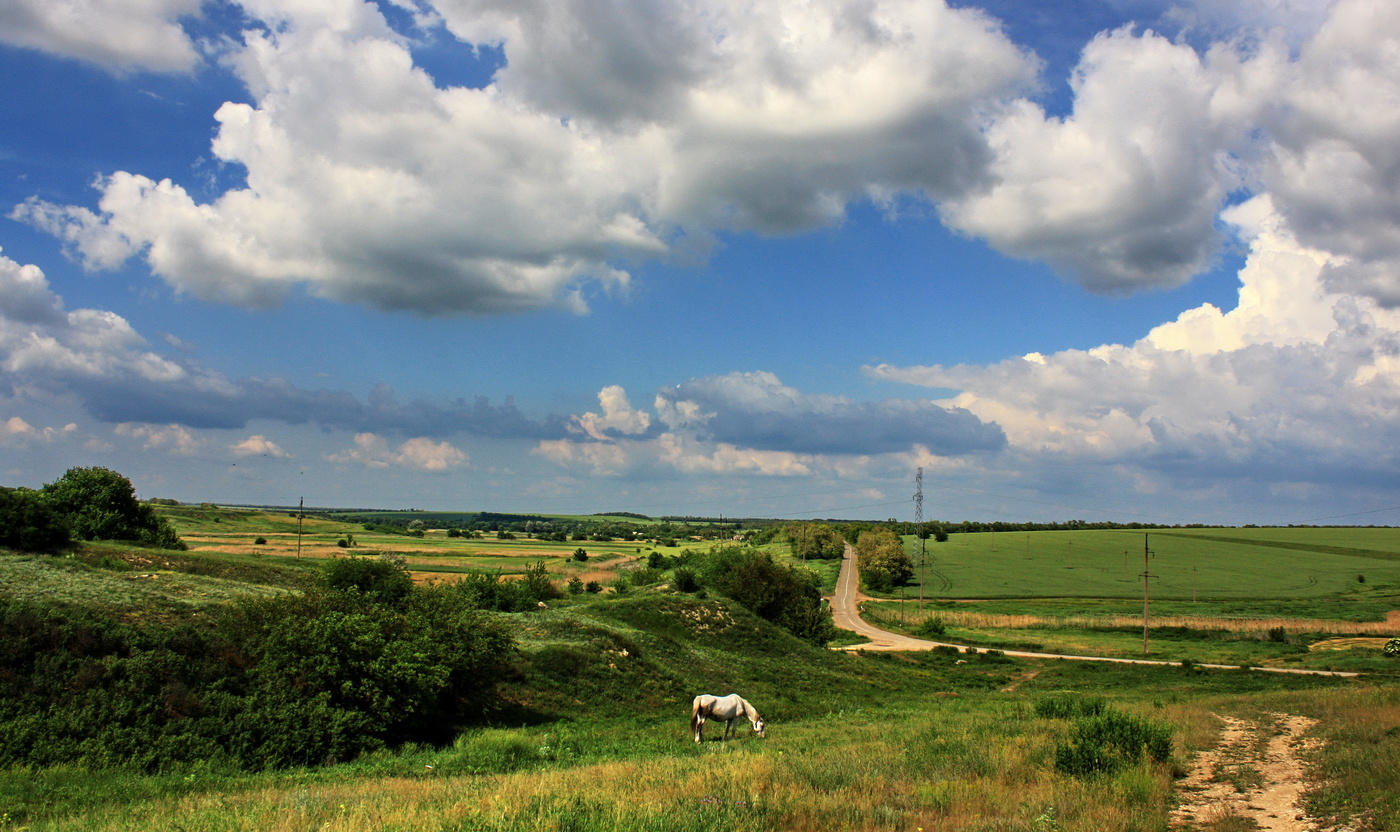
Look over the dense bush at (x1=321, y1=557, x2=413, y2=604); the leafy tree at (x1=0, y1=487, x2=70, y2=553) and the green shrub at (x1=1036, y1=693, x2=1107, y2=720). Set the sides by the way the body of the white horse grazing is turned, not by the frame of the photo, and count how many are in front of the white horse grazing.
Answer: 1

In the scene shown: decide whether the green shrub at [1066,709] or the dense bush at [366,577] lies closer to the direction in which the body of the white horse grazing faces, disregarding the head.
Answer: the green shrub

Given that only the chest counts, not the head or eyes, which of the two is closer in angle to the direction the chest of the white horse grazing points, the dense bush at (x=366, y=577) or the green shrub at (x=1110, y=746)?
the green shrub

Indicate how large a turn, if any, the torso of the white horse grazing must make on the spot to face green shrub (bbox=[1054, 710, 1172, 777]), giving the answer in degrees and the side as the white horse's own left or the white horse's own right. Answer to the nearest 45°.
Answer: approximately 45° to the white horse's own right

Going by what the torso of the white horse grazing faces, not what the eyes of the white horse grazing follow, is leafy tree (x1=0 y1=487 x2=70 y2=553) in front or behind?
behind

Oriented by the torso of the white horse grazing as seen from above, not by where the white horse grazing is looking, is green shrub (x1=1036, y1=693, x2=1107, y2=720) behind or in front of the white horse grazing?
in front

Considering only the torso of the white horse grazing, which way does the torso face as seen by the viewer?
to the viewer's right
